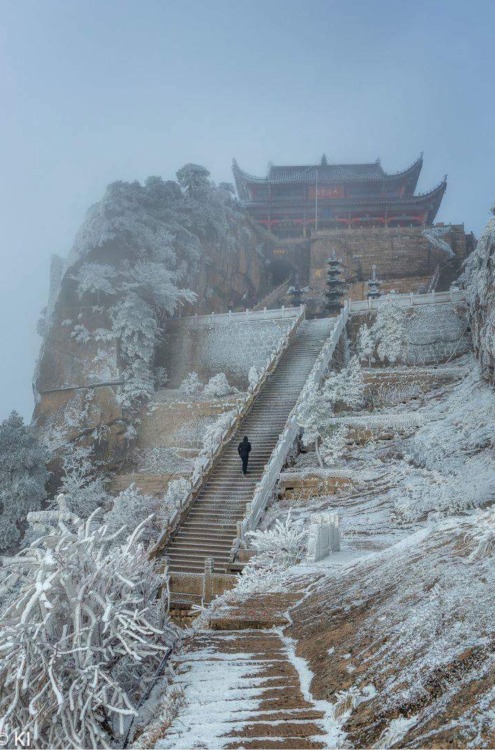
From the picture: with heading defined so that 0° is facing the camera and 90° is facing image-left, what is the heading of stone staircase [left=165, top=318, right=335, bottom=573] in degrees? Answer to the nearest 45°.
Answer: approximately 0°

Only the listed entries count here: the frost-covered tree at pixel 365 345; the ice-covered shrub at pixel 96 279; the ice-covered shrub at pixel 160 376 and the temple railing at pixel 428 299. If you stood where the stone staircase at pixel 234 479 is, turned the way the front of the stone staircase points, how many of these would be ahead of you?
0

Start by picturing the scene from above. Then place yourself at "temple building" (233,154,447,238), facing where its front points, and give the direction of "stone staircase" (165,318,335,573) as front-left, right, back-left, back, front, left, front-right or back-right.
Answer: front

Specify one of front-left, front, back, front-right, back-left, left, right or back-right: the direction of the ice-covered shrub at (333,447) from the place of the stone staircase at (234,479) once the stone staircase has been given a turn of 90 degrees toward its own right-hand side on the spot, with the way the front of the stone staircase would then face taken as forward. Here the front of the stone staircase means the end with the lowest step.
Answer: back

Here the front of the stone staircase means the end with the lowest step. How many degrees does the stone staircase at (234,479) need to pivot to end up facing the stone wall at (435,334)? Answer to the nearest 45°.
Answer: approximately 135° to its left

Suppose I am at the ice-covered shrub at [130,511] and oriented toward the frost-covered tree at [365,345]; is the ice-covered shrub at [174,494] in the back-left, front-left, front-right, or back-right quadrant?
front-right

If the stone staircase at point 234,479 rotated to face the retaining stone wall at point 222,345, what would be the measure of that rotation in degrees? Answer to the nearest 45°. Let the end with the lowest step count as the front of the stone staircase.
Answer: approximately 180°

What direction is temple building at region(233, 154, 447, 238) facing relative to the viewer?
toward the camera

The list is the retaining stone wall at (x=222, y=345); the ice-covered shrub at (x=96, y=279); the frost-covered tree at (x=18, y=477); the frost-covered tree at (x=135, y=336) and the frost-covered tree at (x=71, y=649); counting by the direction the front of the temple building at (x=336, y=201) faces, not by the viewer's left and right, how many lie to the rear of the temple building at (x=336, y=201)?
0

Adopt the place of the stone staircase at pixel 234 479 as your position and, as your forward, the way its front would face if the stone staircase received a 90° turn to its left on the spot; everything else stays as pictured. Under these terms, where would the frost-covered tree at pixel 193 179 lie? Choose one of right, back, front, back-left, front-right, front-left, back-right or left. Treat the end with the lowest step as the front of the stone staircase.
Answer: left

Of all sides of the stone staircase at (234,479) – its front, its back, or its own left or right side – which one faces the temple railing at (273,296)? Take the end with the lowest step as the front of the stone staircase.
back

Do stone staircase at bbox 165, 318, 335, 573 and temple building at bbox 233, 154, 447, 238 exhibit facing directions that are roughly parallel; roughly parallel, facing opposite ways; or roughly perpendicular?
roughly parallel

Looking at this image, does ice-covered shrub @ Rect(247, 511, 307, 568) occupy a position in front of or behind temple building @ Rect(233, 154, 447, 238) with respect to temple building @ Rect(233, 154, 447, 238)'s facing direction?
in front

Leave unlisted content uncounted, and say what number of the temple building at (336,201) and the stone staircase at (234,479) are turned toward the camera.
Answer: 2

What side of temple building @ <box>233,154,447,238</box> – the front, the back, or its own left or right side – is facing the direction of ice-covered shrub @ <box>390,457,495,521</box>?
front
